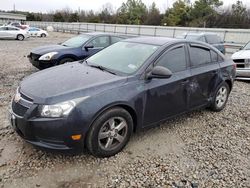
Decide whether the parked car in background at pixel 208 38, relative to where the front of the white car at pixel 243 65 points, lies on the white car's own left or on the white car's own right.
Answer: on the white car's own right

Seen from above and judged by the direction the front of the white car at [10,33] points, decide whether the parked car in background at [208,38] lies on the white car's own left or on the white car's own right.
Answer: on the white car's own right

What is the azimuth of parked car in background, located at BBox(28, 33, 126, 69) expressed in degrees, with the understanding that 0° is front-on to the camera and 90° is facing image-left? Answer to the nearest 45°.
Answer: approximately 45°

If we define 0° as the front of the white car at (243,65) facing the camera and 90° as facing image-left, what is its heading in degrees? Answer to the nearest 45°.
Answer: approximately 45°

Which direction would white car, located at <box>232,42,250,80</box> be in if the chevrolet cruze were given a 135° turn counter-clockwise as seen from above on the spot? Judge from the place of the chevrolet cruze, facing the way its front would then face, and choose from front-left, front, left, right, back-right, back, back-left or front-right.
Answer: front-left

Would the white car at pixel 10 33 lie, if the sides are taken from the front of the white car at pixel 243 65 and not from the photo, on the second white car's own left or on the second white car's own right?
on the second white car's own right

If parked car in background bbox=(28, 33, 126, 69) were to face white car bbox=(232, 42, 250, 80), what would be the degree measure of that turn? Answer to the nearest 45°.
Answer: approximately 135° to its left

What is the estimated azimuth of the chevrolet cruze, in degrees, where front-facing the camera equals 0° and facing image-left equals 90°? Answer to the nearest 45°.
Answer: approximately 45°

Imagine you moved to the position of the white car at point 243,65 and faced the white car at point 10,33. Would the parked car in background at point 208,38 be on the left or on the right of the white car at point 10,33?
right
